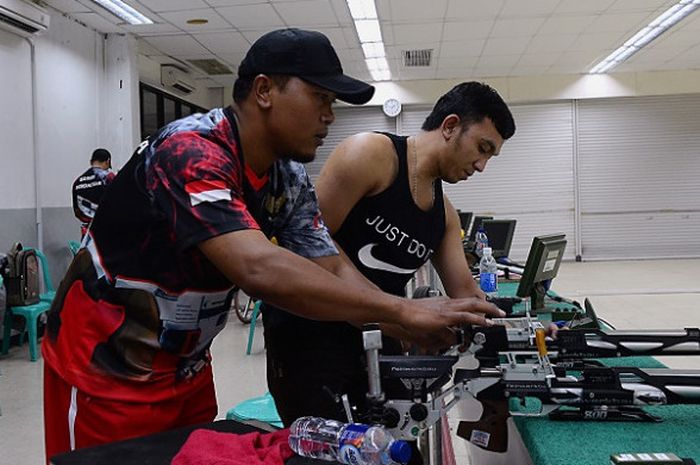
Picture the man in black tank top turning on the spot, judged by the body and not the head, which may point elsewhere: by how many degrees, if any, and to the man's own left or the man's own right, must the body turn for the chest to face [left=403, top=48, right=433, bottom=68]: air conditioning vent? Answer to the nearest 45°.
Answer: approximately 135° to the man's own left

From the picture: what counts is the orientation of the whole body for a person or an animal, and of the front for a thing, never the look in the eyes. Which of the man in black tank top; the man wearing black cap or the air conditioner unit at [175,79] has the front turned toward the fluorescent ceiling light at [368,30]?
the air conditioner unit

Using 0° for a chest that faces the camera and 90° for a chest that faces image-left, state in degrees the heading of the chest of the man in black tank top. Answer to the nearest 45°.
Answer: approximately 315°

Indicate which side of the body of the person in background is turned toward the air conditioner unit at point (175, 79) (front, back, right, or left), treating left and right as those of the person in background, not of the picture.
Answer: front

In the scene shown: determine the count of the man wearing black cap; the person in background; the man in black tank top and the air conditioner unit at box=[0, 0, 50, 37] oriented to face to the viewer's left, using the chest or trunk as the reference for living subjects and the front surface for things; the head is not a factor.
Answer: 0

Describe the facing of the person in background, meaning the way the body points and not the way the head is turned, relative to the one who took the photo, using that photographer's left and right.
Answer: facing away from the viewer and to the right of the viewer

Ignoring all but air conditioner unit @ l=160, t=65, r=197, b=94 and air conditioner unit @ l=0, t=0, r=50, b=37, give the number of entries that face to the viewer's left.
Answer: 0

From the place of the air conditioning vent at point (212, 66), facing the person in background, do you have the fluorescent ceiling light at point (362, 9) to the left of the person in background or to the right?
left

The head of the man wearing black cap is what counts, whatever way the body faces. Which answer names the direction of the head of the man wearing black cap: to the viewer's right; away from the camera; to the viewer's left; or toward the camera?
to the viewer's right

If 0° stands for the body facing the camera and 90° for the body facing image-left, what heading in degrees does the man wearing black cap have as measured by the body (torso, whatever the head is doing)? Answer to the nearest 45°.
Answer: approximately 315°

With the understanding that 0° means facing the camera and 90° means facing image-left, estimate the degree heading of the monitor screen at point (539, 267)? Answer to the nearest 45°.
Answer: approximately 135°

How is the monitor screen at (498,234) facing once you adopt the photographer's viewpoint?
facing the viewer and to the left of the viewer

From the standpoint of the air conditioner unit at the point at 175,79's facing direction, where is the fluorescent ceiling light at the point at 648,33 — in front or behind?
in front

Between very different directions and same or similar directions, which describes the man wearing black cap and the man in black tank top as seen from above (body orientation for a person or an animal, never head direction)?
same or similar directions

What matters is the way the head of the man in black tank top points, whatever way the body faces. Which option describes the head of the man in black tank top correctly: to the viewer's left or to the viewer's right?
to the viewer's right
